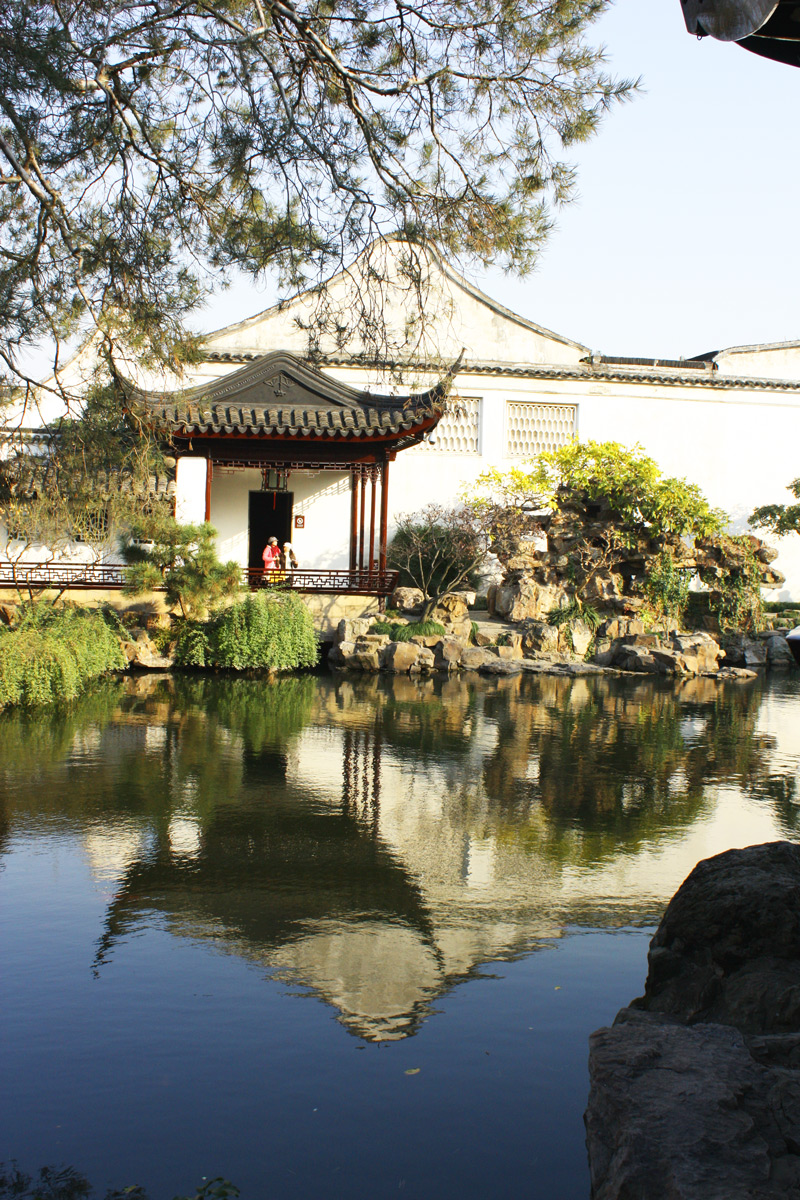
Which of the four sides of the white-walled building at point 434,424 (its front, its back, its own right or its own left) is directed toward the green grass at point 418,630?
front

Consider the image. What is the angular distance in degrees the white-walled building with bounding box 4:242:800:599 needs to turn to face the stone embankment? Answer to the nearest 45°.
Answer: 0° — it already faces it

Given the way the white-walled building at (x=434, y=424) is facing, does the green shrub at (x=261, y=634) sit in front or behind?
in front

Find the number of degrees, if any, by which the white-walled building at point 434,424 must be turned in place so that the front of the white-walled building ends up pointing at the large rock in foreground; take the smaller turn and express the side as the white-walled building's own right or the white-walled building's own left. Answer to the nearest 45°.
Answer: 0° — it already faces it

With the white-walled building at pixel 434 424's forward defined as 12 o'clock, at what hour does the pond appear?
The pond is roughly at 12 o'clock from the white-walled building.

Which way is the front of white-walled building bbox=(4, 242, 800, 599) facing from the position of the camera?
facing the viewer

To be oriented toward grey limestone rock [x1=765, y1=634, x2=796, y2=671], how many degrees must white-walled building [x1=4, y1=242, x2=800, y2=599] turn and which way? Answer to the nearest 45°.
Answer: approximately 45° to its left
